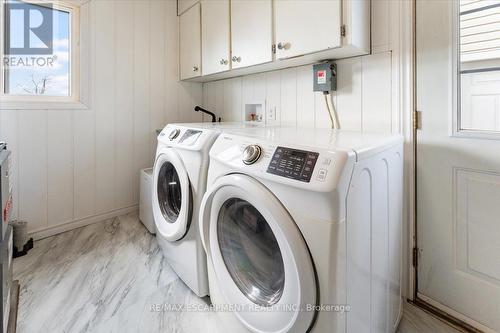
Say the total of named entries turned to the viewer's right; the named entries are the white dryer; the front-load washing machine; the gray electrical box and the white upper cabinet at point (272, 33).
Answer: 0

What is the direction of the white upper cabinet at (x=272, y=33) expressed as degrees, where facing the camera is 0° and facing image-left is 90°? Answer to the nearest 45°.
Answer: approximately 45°

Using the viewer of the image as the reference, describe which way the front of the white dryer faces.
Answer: facing the viewer and to the left of the viewer

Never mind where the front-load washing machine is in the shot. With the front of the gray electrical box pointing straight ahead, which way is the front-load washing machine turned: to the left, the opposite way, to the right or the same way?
the same way

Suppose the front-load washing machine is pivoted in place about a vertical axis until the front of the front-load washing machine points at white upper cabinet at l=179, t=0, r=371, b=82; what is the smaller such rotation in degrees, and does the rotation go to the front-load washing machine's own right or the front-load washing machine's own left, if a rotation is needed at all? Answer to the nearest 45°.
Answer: approximately 135° to the front-load washing machine's own right

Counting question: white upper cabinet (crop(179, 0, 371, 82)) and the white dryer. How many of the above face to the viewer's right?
0

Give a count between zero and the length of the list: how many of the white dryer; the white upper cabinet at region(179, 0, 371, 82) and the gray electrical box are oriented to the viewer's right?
0

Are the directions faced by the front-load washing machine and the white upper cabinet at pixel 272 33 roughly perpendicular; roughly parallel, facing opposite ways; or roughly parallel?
roughly parallel
